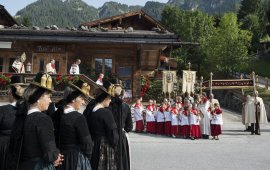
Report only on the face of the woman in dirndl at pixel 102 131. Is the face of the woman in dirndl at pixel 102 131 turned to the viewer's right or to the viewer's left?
to the viewer's right

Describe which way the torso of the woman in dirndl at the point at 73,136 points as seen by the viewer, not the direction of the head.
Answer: to the viewer's right

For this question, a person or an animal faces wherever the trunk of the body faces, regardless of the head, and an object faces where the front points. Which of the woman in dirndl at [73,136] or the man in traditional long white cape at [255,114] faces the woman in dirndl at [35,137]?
the man in traditional long white cape

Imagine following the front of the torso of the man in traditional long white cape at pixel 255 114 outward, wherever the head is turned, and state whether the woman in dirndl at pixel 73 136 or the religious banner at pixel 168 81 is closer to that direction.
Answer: the woman in dirndl

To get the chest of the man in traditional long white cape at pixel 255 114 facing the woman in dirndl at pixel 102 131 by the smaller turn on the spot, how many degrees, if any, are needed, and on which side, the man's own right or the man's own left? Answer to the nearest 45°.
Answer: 0° — they already face them

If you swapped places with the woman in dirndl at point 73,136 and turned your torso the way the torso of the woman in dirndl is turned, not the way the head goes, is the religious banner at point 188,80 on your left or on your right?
on your left

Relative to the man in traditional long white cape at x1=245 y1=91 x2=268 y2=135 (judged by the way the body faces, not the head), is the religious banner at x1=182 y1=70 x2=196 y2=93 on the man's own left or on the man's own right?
on the man's own right

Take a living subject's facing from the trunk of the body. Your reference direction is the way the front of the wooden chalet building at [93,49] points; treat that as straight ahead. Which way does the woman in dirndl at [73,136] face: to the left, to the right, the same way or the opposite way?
to the left

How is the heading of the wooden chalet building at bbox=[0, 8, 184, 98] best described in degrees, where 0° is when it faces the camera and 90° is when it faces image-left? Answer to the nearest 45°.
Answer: approximately 0°
